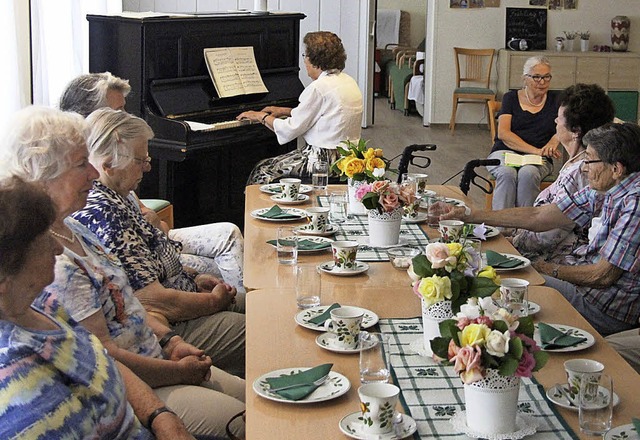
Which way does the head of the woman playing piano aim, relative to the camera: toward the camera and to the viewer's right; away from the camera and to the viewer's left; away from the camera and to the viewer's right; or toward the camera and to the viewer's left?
away from the camera and to the viewer's left

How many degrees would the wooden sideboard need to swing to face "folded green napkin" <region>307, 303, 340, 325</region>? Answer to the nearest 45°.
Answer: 0° — it already faces it

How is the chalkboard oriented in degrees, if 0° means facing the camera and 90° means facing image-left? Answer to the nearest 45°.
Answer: approximately 0°

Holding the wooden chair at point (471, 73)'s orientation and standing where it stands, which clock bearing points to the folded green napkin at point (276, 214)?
The folded green napkin is roughly at 12 o'clock from the wooden chair.

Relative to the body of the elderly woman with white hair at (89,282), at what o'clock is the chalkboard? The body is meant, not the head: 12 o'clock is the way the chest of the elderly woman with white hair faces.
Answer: The chalkboard is roughly at 10 o'clock from the elderly woman with white hair.

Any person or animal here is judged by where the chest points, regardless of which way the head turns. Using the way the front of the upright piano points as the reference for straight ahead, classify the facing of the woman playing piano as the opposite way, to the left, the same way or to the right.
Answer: the opposite way

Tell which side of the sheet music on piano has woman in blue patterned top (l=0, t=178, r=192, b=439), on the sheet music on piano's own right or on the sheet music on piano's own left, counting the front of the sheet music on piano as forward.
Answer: on the sheet music on piano's own right

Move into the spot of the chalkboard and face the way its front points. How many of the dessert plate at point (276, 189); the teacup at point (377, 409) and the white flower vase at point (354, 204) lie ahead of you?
3

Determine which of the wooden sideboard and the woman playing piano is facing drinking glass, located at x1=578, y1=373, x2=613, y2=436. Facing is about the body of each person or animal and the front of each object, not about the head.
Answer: the wooden sideboard

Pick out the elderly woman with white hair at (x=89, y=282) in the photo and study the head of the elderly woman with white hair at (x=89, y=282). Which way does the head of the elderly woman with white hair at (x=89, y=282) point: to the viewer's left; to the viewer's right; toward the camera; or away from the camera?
to the viewer's right

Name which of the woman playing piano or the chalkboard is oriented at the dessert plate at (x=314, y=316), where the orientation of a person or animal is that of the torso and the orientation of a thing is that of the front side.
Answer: the chalkboard

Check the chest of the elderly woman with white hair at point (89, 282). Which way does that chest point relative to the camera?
to the viewer's right
